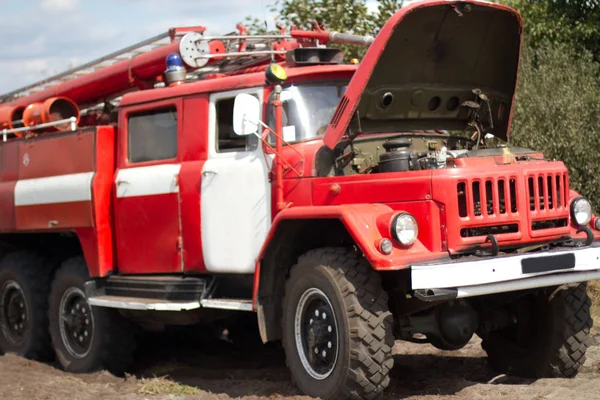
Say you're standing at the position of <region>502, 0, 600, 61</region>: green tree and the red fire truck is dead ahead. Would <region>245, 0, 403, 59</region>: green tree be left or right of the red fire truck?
right

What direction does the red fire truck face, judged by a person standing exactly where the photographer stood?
facing the viewer and to the right of the viewer

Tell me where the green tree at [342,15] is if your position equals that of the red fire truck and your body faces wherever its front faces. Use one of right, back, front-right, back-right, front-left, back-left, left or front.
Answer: back-left

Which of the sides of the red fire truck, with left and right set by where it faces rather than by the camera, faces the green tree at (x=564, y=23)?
left
